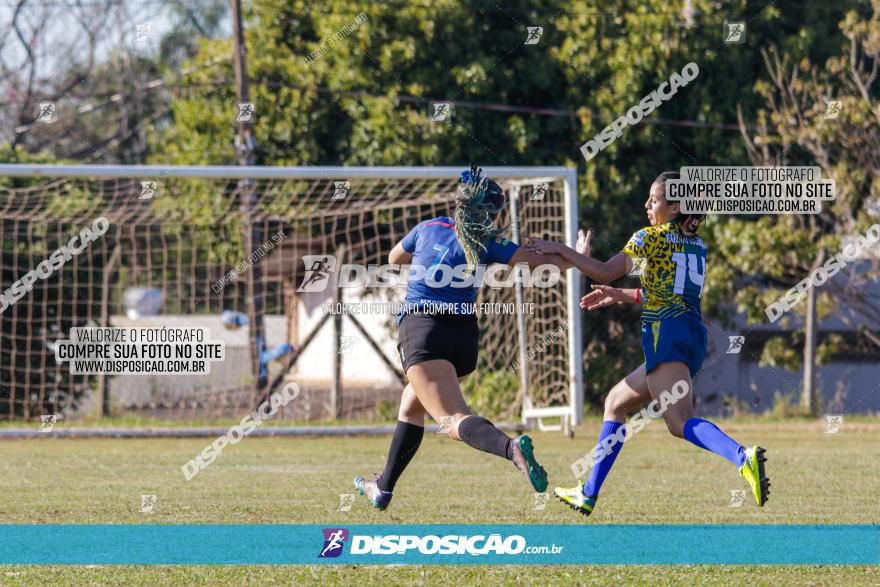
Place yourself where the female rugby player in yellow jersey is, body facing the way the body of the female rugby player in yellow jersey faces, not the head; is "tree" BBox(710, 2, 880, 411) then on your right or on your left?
on your right

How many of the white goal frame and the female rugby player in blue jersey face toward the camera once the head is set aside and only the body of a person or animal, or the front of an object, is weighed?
1

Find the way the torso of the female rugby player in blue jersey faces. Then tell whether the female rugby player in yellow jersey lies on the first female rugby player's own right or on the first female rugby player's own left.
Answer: on the first female rugby player's own right

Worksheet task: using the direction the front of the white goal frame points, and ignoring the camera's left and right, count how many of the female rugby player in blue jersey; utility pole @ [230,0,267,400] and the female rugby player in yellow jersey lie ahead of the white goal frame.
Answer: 2

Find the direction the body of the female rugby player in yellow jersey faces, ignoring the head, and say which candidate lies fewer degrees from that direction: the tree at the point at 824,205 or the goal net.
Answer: the goal net

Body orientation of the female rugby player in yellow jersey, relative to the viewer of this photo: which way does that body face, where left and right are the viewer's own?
facing away from the viewer and to the left of the viewer

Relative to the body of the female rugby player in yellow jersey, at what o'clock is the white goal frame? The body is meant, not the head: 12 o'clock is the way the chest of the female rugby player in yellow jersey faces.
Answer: The white goal frame is roughly at 1 o'clock from the female rugby player in yellow jersey.

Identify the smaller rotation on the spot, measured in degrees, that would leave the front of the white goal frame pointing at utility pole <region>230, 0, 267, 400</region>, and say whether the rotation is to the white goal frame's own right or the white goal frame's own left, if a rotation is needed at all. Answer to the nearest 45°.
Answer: approximately 135° to the white goal frame's own right

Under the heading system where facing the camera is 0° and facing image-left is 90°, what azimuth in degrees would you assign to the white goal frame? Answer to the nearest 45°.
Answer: approximately 0°

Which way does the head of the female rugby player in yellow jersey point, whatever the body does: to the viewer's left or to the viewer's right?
to the viewer's left
